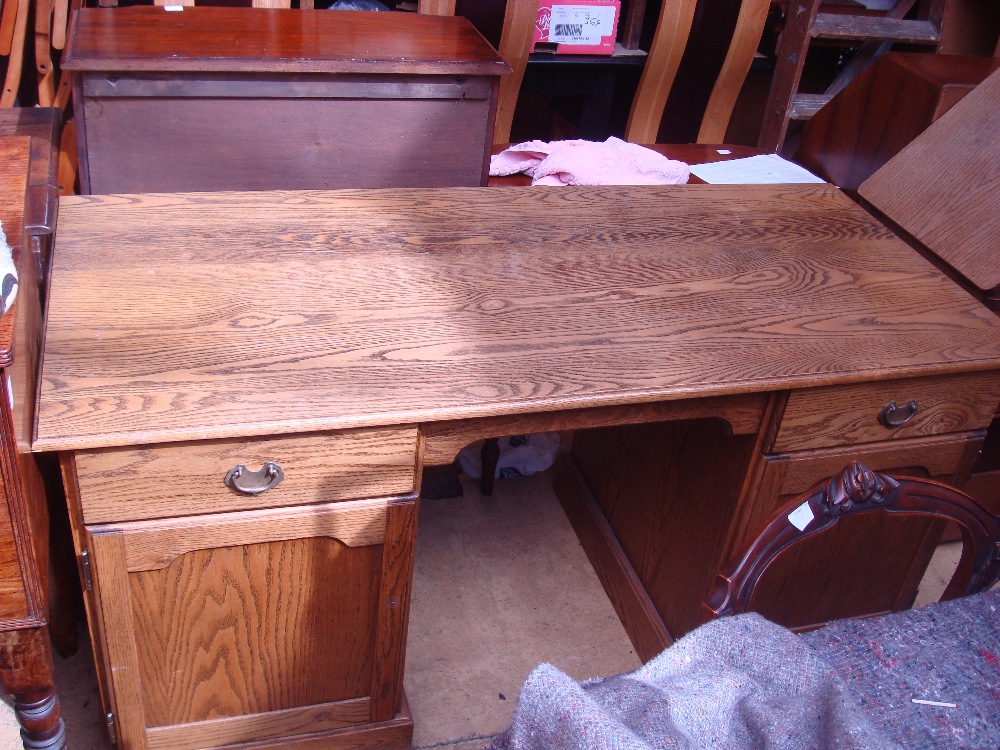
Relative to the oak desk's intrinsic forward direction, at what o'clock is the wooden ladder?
The wooden ladder is roughly at 7 o'clock from the oak desk.

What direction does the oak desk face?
toward the camera

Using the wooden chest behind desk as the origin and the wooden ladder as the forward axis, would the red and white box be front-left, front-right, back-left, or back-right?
front-left

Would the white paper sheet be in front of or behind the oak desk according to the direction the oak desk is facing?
behind

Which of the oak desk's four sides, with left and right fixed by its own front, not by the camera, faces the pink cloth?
back
